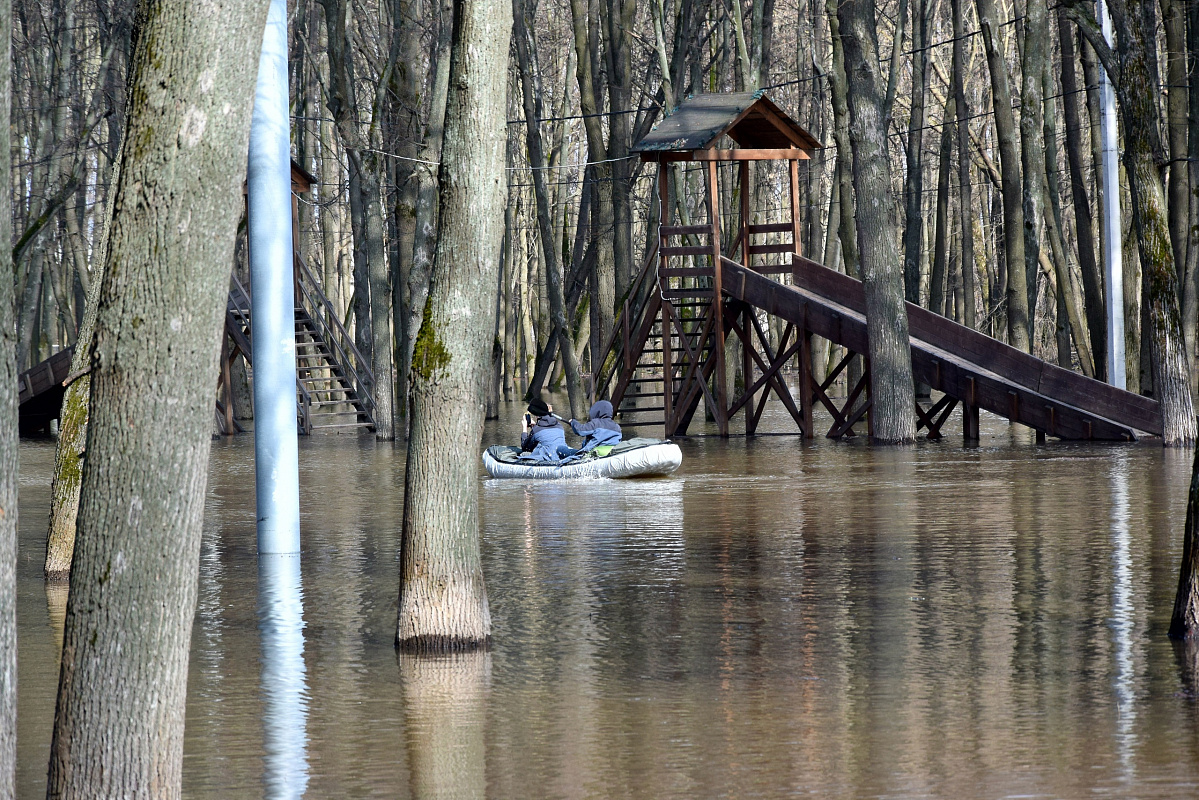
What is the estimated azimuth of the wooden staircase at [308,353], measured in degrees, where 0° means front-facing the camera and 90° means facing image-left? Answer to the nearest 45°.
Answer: approximately 315°

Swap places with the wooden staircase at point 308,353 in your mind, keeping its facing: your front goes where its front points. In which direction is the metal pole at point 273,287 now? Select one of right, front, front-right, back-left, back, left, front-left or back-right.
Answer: front-right

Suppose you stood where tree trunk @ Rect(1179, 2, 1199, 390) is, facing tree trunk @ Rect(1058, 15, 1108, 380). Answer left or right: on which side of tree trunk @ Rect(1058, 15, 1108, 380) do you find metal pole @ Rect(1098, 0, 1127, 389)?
left
